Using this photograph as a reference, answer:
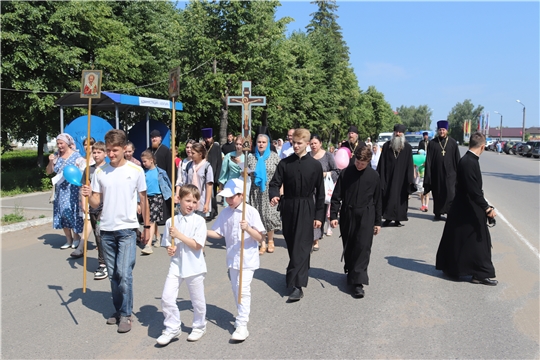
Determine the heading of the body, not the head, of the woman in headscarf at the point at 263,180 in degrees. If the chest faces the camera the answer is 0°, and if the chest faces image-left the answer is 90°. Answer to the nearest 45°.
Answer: approximately 0°

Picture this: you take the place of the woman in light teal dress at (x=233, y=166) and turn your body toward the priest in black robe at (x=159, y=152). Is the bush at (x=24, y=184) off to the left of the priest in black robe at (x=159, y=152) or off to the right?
right

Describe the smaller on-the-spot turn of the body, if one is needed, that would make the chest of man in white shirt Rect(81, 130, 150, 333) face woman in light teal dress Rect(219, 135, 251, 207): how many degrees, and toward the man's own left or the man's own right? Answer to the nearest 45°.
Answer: approximately 135° to the man's own left

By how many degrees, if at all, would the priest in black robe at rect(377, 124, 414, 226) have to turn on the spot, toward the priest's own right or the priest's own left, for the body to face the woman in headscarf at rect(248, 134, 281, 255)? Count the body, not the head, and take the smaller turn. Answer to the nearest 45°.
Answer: approximately 45° to the priest's own right

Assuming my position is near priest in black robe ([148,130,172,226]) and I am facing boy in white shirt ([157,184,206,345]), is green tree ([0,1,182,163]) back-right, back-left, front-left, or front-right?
back-right

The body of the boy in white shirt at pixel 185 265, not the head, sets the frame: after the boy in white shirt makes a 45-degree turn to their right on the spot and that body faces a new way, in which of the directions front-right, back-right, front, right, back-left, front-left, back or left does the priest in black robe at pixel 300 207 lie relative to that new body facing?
back-right

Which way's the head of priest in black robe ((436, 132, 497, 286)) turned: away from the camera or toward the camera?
away from the camera
